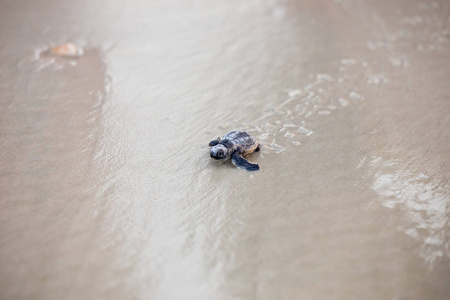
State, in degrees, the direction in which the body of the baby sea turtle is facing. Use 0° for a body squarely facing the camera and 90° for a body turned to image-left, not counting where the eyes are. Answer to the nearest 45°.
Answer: approximately 45°
